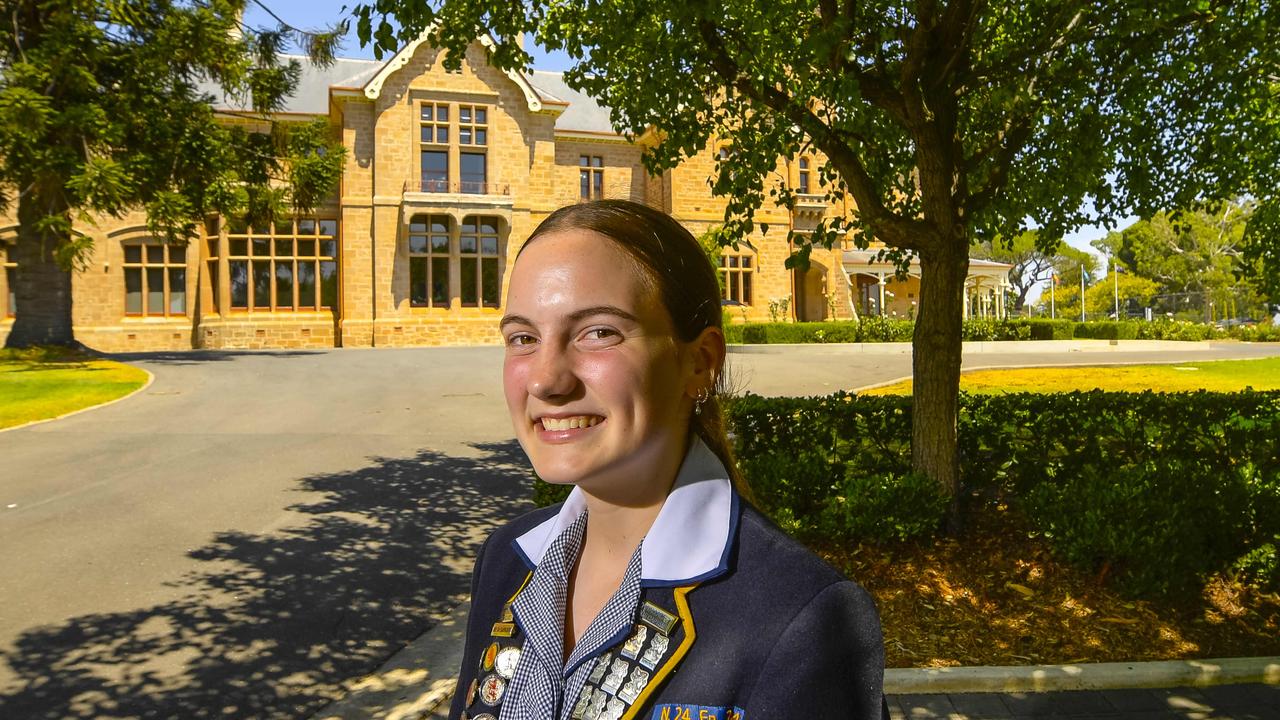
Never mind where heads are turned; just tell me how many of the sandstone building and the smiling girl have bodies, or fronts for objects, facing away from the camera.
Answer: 0

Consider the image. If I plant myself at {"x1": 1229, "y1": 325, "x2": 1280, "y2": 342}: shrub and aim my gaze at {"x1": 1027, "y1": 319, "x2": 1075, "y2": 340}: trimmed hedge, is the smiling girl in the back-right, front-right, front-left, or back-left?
front-left

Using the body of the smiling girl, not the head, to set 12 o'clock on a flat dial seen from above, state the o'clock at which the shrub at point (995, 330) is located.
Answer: The shrub is roughly at 5 o'clock from the smiling girl.

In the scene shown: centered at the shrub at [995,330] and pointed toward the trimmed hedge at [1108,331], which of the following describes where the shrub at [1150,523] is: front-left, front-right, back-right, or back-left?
back-right

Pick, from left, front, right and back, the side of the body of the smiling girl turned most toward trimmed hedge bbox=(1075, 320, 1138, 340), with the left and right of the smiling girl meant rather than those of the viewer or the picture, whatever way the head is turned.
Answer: back

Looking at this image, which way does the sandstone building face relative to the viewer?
toward the camera

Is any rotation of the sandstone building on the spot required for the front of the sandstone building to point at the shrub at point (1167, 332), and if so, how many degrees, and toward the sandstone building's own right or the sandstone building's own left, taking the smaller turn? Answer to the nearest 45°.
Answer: approximately 90° to the sandstone building's own left

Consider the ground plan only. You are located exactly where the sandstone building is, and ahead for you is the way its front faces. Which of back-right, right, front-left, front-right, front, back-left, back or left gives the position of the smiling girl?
front

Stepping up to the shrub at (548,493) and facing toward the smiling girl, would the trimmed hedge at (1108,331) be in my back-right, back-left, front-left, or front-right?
back-left

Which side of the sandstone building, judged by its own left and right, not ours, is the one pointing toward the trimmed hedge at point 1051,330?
left

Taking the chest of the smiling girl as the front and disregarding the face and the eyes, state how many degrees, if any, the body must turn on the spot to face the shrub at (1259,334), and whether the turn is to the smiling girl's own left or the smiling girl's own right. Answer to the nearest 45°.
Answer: approximately 180°

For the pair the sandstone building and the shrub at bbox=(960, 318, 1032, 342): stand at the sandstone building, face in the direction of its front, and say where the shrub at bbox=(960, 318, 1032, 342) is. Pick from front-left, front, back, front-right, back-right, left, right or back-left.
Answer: left

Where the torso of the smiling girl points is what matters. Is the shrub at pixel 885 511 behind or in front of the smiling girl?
behind

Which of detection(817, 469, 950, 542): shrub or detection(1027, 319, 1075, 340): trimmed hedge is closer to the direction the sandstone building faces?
the shrub

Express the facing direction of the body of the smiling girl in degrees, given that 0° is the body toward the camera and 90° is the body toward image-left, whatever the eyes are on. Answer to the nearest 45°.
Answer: approximately 45°
